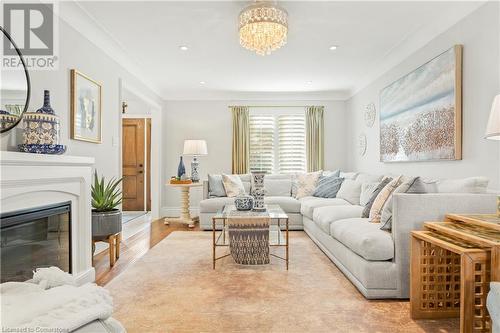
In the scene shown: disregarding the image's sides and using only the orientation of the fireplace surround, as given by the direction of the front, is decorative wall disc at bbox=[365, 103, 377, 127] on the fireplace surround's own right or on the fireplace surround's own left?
on the fireplace surround's own left

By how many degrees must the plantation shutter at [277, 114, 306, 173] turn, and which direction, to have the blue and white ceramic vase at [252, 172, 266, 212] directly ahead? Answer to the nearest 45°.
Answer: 0° — it already faces it

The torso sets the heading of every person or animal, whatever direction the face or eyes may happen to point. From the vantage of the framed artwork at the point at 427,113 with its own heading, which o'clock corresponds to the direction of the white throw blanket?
The white throw blanket is roughly at 11 o'clock from the framed artwork.

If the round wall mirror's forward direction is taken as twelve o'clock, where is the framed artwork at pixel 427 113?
The framed artwork is roughly at 11 o'clock from the round wall mirror.

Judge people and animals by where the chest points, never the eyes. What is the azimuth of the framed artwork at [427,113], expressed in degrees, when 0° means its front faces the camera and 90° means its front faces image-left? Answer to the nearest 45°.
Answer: approximately 45°

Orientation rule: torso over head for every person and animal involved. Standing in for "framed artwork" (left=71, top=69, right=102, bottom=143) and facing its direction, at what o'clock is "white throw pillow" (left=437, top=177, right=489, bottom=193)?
The white throw pillow is roughly at 12 o'clock from the framed artwork.

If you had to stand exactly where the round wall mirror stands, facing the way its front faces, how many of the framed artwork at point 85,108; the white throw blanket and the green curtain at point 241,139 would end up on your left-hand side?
2

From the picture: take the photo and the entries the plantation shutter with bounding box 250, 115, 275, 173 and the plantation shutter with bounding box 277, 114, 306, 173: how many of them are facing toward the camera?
2

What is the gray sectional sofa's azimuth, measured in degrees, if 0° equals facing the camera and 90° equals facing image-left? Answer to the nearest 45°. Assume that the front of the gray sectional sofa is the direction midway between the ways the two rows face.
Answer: approximately 45°

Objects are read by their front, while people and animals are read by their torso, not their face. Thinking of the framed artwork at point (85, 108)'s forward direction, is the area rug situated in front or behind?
in front
